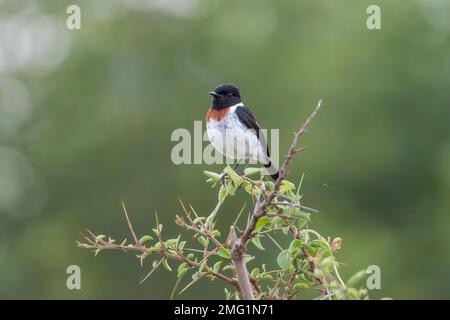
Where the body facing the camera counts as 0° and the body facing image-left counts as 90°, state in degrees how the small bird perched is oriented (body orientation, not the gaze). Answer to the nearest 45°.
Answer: approximately 45°
